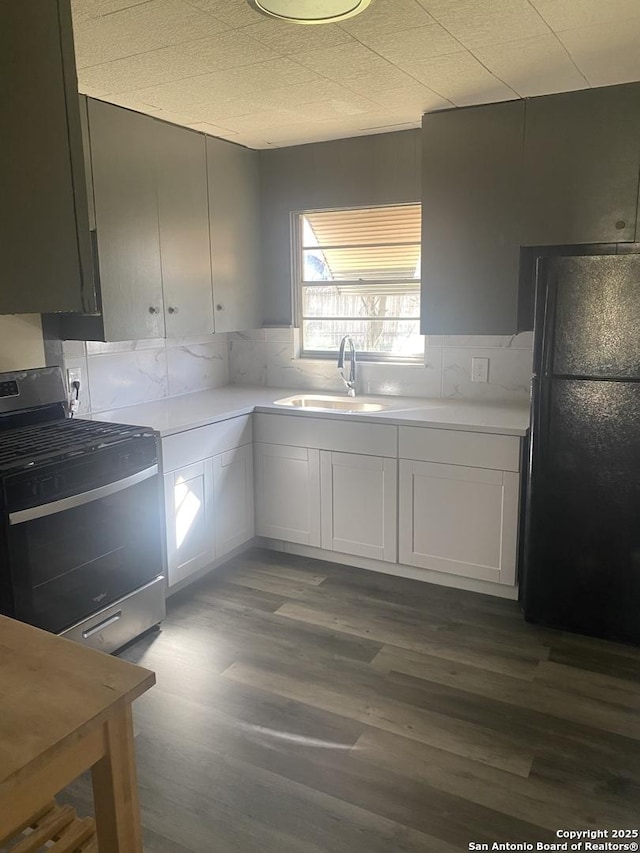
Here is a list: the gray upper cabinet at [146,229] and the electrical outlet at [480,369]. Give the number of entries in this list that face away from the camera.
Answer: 0

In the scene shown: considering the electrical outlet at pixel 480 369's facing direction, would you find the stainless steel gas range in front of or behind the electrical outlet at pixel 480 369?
in front

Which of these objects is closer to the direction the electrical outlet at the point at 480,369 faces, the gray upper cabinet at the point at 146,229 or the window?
the gray upper cabinet

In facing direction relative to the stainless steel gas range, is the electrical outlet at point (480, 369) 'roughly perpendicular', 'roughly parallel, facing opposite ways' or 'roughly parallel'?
roughly perpendicular

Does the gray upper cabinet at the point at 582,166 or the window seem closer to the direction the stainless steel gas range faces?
the gray upper cabinet

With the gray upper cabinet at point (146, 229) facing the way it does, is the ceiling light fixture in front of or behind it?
in front

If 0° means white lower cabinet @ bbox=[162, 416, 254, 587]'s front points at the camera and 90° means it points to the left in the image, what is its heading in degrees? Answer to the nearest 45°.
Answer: approximately 315°

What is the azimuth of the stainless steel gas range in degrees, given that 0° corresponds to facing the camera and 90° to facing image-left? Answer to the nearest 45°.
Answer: approximately 315°

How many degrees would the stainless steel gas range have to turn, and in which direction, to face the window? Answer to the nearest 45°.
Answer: approximately 90° to its left

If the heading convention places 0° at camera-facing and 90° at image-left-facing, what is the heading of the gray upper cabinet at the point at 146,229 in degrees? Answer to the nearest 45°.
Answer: approximately 315°

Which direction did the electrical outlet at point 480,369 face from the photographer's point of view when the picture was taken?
facing the viewer
